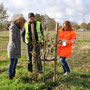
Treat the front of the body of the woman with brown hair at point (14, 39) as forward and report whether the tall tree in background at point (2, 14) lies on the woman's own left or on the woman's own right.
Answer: on the woman's own left

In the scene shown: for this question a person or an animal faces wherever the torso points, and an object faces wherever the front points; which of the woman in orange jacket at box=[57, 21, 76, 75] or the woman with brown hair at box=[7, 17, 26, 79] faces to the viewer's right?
the woman with brown hair

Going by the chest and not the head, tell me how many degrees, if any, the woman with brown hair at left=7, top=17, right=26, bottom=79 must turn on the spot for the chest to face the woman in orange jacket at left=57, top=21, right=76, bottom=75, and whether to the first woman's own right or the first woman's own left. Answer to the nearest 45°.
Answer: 0° — they already face them

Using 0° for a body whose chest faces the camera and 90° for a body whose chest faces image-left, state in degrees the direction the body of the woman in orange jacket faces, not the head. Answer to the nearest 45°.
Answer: approximately 45°

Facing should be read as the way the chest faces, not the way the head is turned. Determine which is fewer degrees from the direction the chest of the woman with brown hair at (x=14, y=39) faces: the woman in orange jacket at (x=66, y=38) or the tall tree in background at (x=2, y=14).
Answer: the woman in orange jacket

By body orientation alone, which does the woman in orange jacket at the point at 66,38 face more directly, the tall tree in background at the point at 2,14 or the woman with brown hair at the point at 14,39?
the woman with brown hair

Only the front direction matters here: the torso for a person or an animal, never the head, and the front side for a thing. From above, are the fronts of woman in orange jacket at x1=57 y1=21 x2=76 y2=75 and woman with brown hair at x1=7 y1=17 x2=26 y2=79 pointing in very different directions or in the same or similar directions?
very different directions

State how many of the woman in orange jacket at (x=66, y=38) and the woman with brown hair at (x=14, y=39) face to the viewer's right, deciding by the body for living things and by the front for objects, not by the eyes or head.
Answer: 1

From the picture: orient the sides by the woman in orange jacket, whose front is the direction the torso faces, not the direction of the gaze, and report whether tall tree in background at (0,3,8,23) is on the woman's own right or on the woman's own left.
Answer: on the woman's own right

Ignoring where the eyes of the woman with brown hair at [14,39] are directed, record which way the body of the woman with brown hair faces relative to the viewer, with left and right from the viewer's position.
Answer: facing to the right of the viewer
